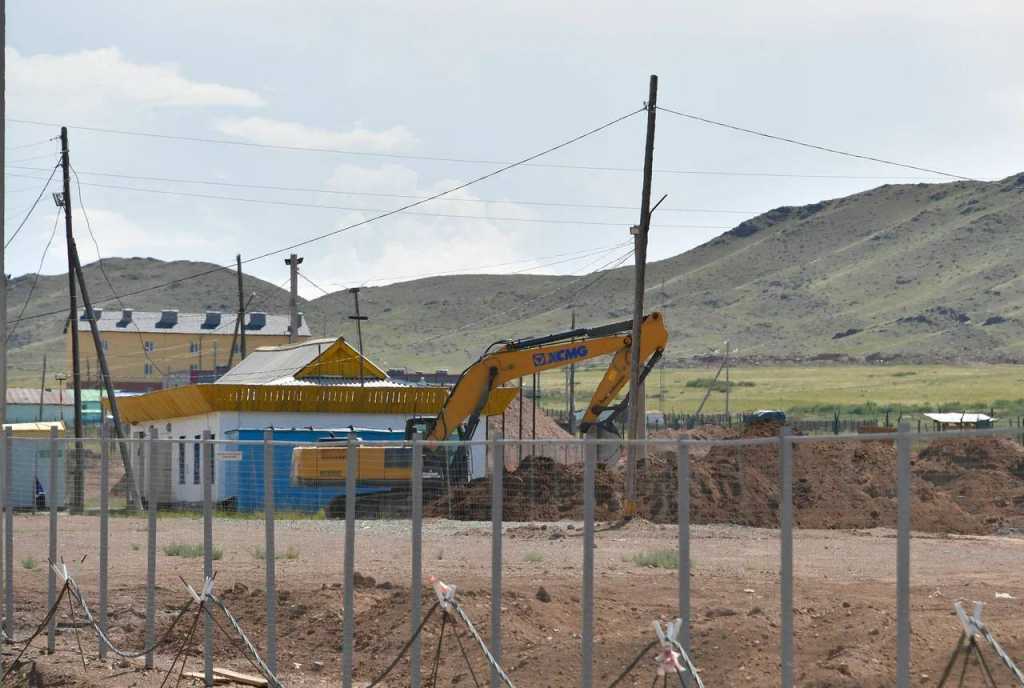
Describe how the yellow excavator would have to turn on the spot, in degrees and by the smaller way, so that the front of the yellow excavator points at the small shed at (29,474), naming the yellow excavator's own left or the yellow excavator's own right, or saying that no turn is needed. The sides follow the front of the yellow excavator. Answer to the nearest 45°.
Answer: approximately 135° to the yellow excavator's own right

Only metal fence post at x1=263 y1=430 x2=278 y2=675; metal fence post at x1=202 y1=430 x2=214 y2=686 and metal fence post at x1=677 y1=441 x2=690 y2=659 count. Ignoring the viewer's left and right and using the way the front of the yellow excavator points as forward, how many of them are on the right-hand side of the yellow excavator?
3

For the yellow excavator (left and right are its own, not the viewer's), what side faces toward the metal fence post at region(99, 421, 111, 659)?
right

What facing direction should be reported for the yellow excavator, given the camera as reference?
facing to the right of the viewer

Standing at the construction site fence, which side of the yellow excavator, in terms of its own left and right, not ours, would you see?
right

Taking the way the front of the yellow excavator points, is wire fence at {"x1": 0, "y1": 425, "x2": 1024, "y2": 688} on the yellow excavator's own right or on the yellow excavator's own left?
on the yellow excavator's own right
